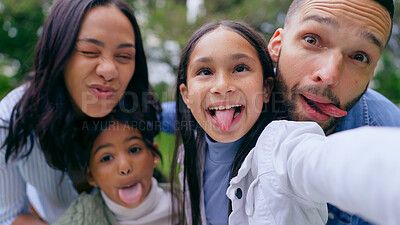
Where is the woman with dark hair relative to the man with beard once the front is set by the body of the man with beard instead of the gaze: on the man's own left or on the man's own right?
on the man's own right

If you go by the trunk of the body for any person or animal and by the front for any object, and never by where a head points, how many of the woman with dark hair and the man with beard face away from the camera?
0

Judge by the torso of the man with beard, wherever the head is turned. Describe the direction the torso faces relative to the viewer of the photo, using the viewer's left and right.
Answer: facing the viewer

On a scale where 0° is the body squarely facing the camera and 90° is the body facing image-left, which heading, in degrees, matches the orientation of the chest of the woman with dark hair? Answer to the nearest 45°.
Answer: approximately 315°
